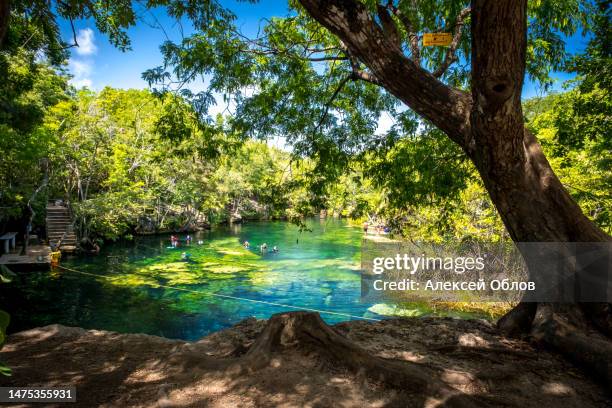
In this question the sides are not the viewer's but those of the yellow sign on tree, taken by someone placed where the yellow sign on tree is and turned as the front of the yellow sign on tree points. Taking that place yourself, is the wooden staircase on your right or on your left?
on your right

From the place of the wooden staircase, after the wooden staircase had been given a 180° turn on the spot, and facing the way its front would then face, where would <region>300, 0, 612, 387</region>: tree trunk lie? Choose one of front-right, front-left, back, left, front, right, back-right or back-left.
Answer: back

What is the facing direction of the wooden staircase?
toward the camera

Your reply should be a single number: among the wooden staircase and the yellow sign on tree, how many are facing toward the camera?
2

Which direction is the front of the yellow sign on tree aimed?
toward the camera

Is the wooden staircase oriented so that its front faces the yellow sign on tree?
yes
